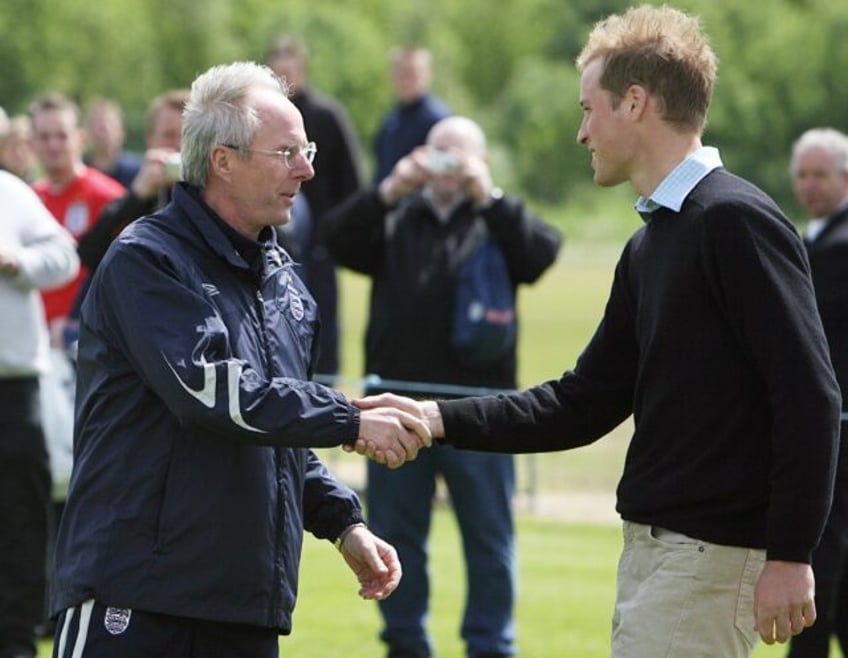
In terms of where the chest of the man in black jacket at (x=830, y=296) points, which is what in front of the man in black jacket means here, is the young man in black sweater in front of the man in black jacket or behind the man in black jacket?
in front

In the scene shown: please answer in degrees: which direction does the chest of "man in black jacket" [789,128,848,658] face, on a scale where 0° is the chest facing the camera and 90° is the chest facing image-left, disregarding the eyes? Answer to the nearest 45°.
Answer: approximately 45°

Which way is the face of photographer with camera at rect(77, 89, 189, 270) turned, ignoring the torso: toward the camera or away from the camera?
toward the camera

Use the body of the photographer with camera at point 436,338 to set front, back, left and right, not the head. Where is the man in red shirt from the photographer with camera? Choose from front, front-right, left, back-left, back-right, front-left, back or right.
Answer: back-right

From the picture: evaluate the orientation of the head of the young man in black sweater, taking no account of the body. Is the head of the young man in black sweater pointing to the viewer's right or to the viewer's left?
to the viewer's left

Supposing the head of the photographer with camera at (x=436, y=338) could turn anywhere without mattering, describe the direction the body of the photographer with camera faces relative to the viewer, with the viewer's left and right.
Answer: facing the viewer

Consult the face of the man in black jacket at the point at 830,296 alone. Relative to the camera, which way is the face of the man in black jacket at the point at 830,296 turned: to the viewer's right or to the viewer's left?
to the viewer's left

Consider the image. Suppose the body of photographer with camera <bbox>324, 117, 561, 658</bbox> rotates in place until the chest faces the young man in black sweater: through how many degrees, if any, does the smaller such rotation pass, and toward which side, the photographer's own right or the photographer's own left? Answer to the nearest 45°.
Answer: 0° — they already face them

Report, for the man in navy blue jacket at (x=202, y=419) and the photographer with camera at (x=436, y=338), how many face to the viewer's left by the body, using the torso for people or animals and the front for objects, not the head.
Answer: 0

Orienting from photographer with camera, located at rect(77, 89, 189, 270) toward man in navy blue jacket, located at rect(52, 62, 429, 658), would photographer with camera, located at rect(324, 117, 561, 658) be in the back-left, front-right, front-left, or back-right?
front-left

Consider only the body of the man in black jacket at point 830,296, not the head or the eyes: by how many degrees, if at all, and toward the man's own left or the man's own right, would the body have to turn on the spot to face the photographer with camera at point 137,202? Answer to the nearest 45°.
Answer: approximately 45° to the man's own right

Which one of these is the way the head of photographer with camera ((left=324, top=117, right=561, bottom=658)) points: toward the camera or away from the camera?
toward the camera

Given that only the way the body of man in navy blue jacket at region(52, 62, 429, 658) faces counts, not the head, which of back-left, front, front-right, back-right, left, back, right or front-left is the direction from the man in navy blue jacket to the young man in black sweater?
front-left

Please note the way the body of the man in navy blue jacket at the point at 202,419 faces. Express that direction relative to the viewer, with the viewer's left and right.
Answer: facing the viewer and to the right of the viewer

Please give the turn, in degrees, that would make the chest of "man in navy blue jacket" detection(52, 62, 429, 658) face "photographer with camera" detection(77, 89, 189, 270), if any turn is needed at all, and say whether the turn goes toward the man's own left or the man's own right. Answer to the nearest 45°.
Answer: approximately 135° to the man's own left

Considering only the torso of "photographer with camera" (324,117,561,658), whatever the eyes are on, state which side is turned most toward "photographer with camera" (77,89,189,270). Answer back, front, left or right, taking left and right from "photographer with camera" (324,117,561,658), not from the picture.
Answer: right
